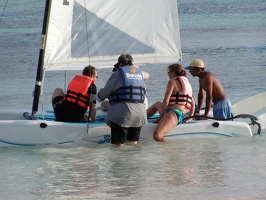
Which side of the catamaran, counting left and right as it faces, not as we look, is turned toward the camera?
left

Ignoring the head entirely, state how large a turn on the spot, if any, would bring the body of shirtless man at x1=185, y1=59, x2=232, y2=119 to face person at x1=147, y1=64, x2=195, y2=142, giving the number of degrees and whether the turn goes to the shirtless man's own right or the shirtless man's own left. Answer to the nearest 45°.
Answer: approximately 45° to the shirtless man's own left

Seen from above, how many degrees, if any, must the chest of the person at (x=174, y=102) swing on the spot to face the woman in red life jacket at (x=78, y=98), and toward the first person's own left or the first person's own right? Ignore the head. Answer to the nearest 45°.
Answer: approximately 45° to the first person's own left

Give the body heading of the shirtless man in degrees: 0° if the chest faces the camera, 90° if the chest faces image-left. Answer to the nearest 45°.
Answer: approximately 90°

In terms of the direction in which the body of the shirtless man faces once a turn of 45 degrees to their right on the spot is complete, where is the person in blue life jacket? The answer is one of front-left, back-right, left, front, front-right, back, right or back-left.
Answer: left

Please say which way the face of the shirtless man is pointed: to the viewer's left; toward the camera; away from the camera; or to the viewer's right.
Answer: to the viewer's left

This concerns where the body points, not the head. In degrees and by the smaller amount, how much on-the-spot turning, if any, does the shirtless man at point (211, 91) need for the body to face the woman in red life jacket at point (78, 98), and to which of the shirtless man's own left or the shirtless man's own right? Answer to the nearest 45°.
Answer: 0° — they already face them

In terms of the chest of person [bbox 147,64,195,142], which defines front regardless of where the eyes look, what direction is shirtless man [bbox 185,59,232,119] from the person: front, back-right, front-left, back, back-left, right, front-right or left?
right
